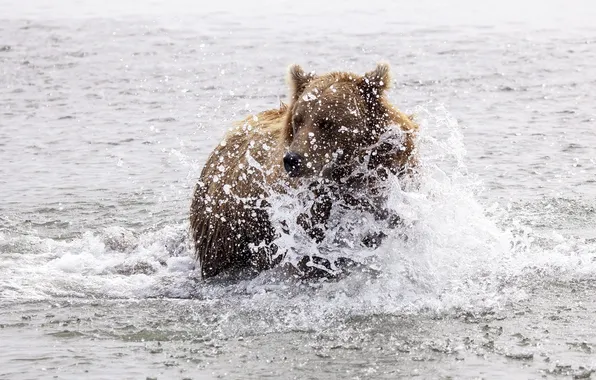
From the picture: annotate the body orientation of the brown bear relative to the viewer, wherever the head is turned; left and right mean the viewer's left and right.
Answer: facing the viewer and to the right of the viewer
